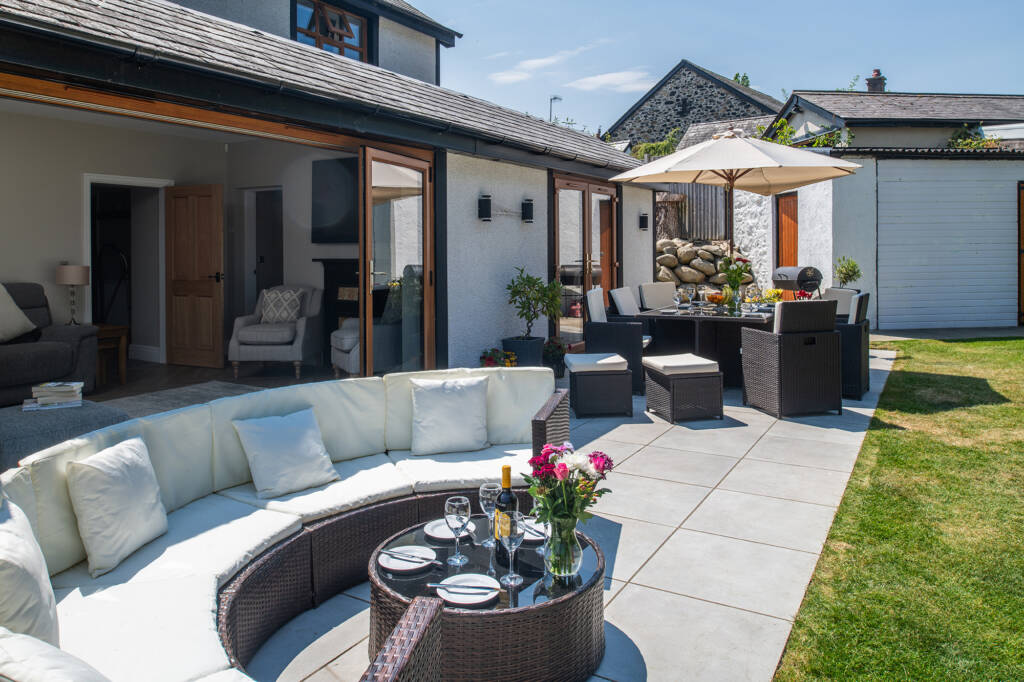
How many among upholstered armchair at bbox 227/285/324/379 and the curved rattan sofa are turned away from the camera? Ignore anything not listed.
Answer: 0

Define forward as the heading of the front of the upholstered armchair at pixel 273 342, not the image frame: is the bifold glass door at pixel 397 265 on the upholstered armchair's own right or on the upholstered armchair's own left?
on the upholstered armchair's own left

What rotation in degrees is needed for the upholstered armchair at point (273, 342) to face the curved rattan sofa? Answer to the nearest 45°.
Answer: approximately 45° to its left

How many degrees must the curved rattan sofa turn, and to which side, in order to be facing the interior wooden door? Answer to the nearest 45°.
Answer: approximately 135° to its left

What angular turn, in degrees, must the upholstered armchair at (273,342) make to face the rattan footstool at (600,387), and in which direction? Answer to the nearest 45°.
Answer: approximately 90° to its left

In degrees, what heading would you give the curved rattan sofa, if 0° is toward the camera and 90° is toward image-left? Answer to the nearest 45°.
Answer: approximately 315°

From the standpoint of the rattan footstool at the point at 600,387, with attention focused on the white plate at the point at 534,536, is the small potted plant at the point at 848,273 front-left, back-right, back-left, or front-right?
back-left

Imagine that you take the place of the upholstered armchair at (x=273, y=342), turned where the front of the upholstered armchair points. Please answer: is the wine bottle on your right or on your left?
on your left

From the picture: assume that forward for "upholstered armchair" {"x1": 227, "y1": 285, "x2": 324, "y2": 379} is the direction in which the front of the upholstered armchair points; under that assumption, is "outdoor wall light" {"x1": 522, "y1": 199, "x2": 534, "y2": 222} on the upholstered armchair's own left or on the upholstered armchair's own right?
on the upholstered armchair's own left

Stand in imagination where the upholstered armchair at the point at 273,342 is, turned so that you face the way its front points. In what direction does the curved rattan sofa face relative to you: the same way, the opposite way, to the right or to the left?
to the left
